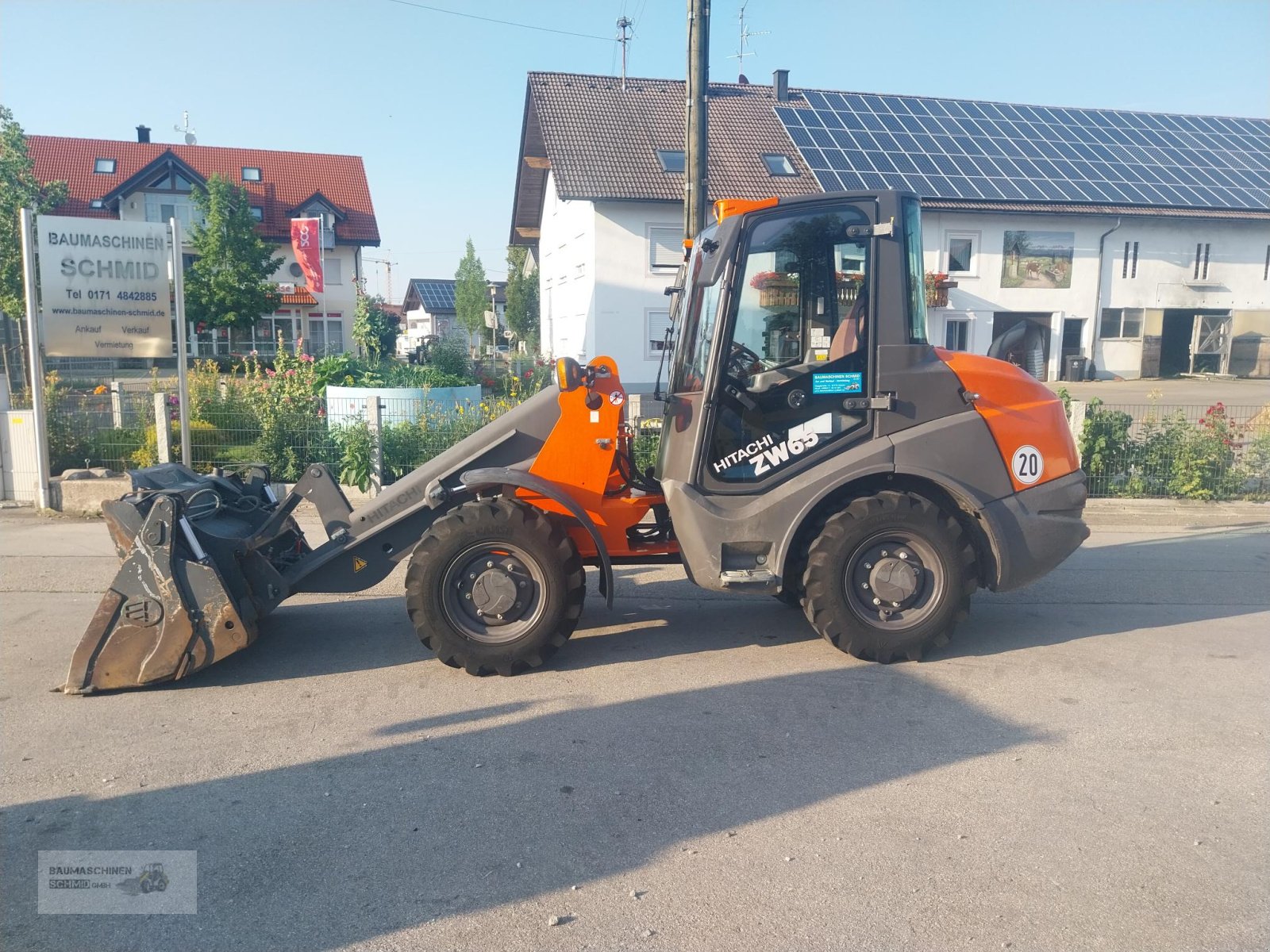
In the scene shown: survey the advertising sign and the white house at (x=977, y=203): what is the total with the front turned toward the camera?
2

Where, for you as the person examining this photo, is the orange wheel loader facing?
facing to the left of the viewer

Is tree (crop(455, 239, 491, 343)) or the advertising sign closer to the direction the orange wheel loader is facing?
the advertising sign

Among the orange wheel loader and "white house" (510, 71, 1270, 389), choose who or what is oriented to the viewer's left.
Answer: the orange wheel loader

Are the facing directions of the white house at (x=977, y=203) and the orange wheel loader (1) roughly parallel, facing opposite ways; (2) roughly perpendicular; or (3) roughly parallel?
roughly perpendicular

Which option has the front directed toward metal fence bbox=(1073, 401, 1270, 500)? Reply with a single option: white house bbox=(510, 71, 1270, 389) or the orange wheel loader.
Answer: the white house

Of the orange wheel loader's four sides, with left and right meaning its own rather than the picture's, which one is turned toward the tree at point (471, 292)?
right

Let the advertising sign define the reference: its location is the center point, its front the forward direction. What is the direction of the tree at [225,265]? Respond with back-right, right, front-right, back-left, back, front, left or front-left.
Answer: back

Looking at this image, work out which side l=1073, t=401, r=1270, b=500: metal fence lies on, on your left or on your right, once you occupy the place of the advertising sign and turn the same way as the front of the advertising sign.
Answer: on your left

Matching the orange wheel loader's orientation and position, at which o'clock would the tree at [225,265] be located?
The tree is roughly at 2 o'clock from the orange wheel loader.

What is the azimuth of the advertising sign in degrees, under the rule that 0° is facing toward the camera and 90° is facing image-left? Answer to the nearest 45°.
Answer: approximately 0°

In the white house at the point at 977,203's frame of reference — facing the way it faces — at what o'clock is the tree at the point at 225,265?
The tree is roughly at 3 o'clock from the white house.
